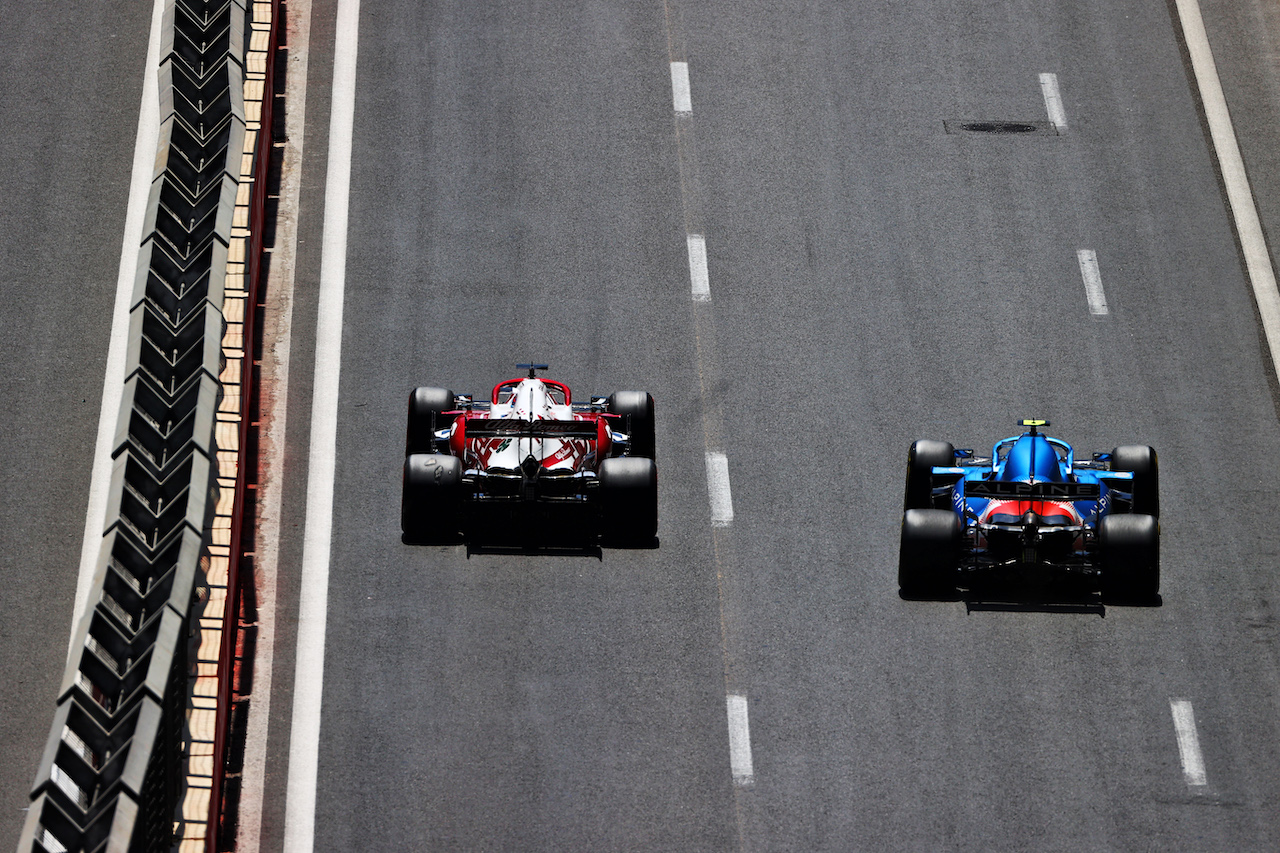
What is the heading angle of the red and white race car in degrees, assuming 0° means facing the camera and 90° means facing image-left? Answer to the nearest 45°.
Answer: approximately 180°

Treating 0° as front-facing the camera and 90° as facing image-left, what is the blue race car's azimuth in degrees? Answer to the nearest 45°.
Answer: approximately 180°

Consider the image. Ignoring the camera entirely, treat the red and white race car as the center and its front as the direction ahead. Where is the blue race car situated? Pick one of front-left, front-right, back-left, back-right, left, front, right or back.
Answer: right

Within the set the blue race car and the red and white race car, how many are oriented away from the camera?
2

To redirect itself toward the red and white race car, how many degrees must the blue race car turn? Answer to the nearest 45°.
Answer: approximately 90° to its left
